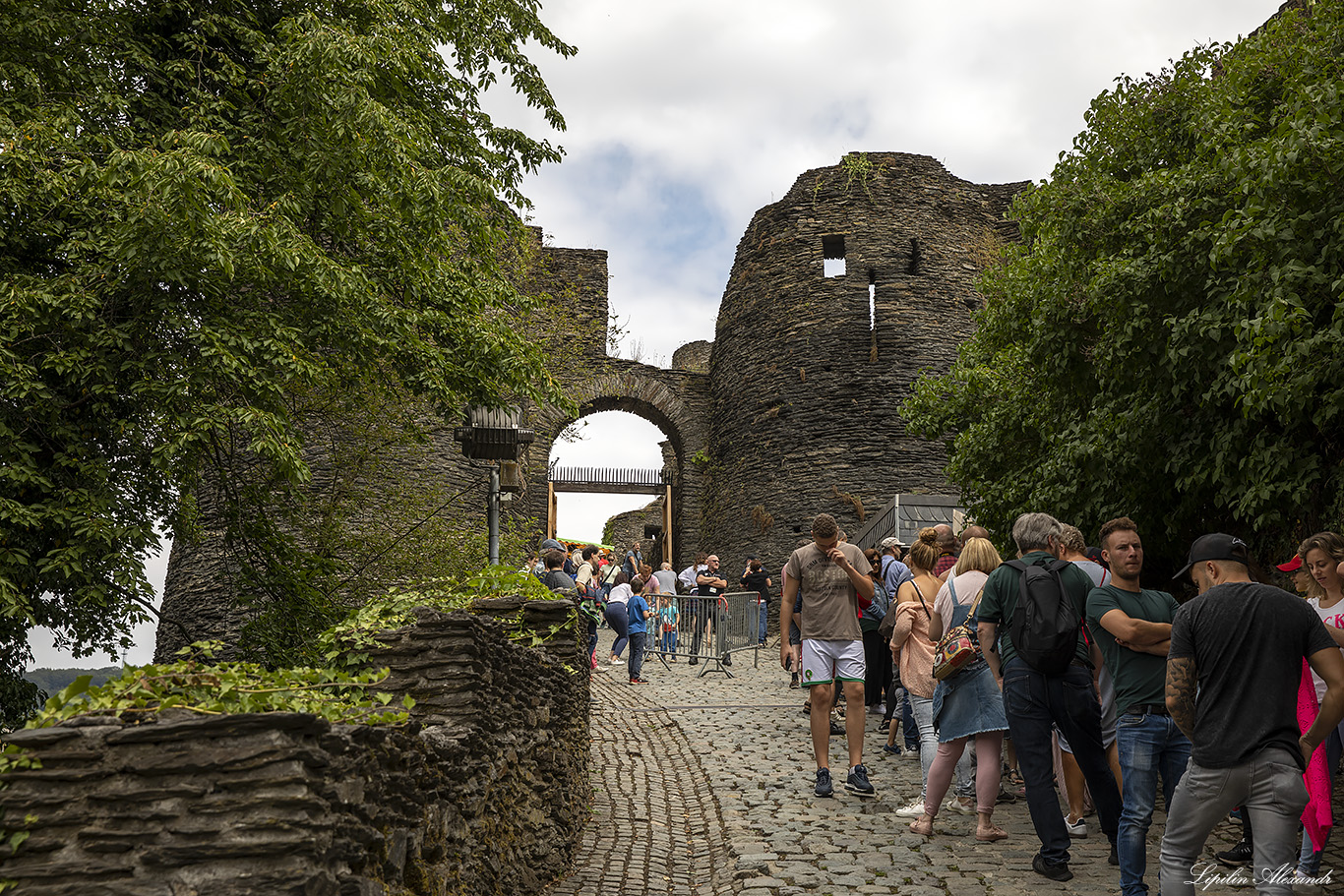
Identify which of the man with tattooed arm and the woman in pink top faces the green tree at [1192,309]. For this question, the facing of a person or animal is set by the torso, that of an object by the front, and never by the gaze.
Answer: the man with tattooed arm

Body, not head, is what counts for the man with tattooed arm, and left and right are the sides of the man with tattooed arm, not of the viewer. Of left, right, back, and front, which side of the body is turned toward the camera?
back

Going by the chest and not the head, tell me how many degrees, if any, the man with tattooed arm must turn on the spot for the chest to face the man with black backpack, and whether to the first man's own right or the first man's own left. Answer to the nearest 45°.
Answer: approximately 45° to the first man's own left

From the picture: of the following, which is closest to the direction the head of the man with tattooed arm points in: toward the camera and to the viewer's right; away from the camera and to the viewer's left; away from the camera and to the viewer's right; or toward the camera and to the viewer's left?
away from the camera and to the viewer's left

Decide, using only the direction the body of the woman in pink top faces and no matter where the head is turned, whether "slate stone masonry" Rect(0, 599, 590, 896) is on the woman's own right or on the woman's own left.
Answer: on the woman's own left

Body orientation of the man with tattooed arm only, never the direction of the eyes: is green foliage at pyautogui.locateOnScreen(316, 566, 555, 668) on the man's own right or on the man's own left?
on the man's own left

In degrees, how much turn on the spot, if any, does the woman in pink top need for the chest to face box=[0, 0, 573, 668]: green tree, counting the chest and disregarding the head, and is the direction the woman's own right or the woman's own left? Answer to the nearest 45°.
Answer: approximately 45° to the woman's own left

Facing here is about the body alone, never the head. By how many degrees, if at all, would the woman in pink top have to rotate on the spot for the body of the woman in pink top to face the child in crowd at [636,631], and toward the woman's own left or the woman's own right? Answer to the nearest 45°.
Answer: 0° — they already face them

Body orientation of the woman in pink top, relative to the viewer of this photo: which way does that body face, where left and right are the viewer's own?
facing away from the viewer and to the left of the viewer

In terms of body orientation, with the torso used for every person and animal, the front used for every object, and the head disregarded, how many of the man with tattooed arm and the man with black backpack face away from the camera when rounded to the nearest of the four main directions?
2

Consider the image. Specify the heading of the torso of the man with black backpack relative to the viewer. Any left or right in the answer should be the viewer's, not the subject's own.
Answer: facing away from the viewer
